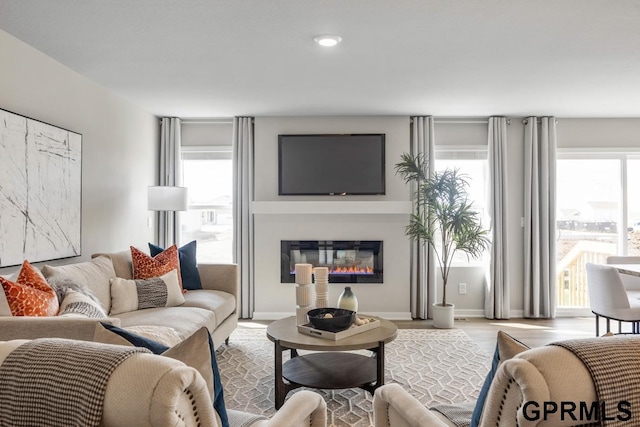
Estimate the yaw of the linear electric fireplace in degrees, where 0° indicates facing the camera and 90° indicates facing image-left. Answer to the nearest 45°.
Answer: approximately 0°

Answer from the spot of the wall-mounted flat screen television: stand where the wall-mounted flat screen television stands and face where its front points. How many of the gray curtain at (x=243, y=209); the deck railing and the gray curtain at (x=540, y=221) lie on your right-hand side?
1

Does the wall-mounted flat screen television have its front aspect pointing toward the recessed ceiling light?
yes

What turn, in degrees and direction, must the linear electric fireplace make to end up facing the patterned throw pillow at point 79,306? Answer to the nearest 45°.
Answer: approximately 45° to its right

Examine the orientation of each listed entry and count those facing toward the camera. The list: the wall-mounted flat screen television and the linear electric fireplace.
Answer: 2

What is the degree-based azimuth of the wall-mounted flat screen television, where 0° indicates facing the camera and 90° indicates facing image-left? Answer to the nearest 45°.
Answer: approximately 0°

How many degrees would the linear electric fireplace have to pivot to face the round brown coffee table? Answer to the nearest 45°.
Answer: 0° — it already faces it

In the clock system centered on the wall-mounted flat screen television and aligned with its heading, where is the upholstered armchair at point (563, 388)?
The upholstered armchair is roughly at 12 o'clock from the wall-mounted flat screen television.

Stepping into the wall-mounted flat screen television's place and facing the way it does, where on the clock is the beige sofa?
The beige sofa is roughly at 1 o'clock from the wall-mounted flat screen television.

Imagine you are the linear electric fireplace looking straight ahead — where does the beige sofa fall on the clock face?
The beige sofa is roughly at 1 o'clock from the linear electric fireplace.
